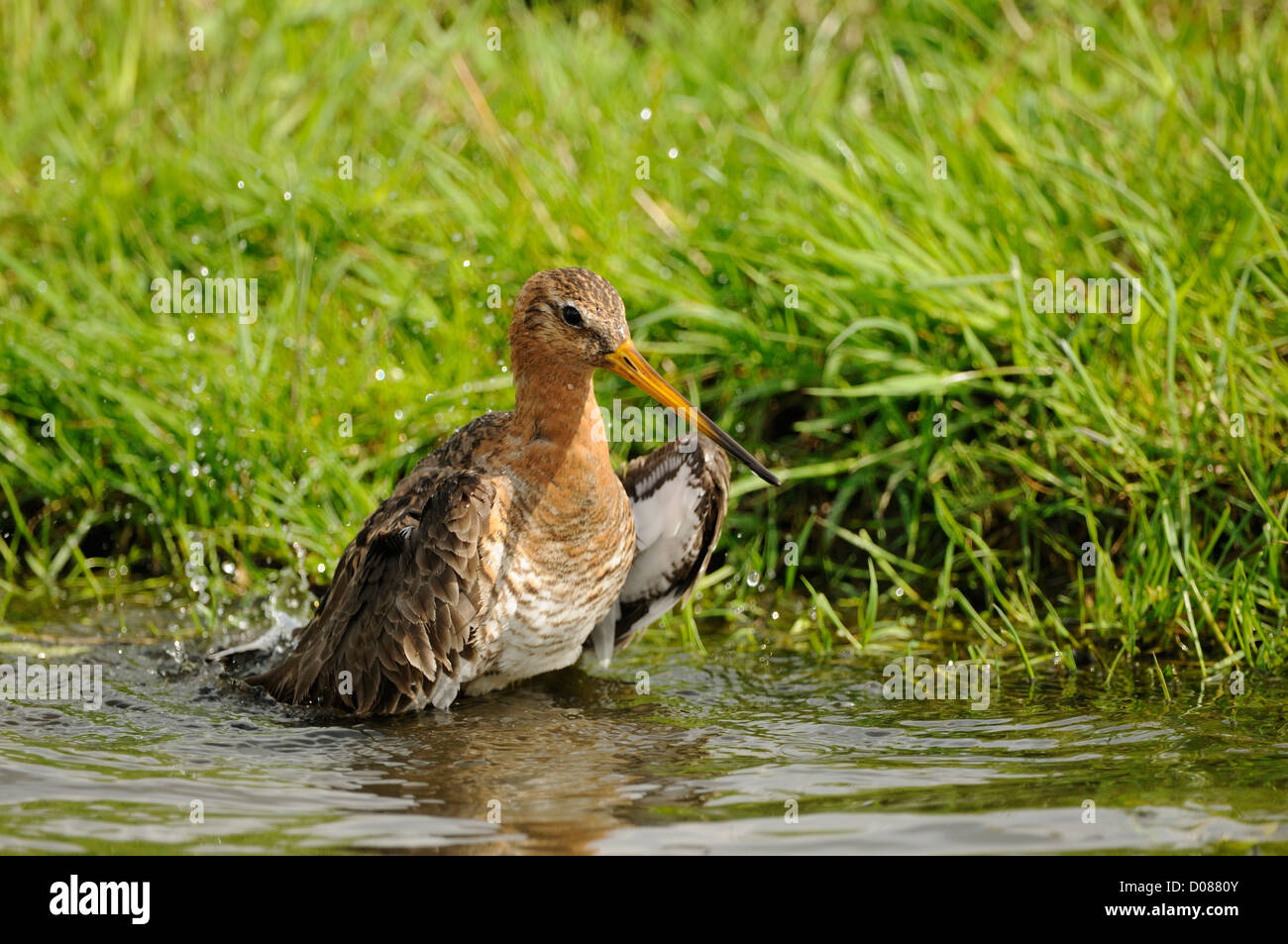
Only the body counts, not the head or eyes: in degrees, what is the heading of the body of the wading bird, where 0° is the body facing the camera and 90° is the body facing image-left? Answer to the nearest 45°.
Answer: approximately 315°
